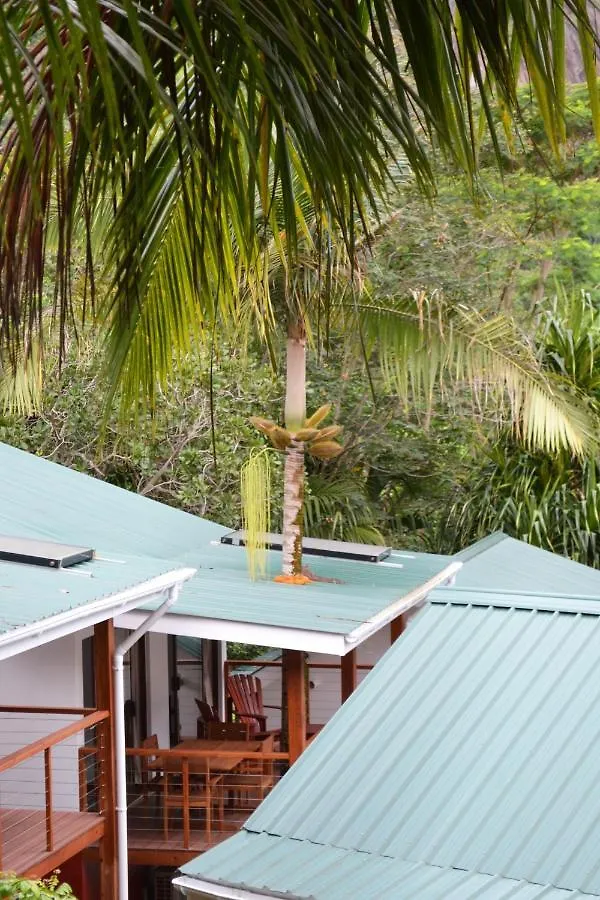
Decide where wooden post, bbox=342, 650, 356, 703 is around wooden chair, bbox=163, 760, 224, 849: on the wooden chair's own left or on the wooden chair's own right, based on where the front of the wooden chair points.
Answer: on the wooden chair's own right

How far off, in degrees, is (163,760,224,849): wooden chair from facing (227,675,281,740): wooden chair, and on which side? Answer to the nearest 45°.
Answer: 0° — it already faces it

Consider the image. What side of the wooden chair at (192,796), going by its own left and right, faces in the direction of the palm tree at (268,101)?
back

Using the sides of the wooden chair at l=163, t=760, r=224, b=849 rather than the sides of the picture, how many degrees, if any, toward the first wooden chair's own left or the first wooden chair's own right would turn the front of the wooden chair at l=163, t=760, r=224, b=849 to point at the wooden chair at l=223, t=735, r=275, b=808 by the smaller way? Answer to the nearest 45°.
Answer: approximately 45° to the first wooden chair's own right

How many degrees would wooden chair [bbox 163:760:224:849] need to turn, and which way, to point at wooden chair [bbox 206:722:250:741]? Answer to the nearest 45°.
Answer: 0° — it already faces it

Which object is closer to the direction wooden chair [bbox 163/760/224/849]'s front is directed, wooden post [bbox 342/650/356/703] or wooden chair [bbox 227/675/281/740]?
the wooden chair

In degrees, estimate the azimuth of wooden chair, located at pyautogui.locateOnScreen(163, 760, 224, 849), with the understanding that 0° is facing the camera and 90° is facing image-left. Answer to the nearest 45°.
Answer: approximately 180°

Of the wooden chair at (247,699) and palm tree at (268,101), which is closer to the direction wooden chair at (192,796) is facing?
the wooden chair
